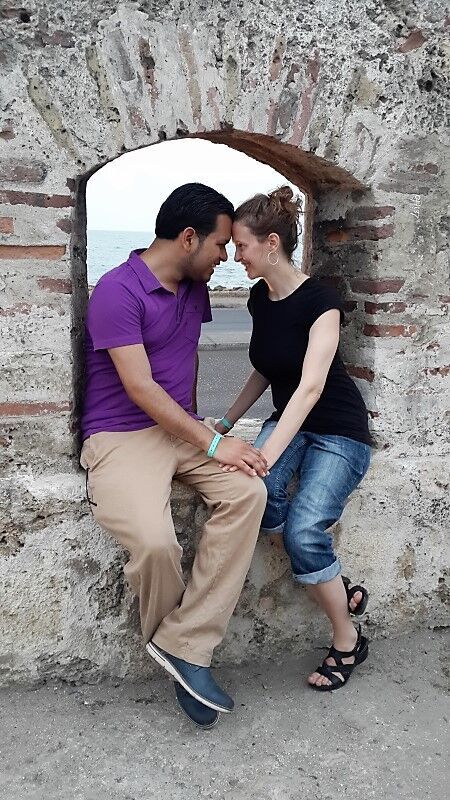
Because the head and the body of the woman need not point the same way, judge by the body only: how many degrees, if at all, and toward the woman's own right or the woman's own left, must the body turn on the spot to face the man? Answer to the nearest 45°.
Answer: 0° — they already face them

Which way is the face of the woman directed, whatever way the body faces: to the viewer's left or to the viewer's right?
to the viewer's left

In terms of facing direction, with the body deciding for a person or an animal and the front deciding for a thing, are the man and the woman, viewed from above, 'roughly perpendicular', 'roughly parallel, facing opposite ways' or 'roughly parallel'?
roughly perpendicular

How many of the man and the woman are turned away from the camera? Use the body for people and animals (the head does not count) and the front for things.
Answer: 0

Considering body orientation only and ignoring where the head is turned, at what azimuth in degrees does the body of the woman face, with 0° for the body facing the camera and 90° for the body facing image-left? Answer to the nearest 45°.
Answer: approximately 45°
